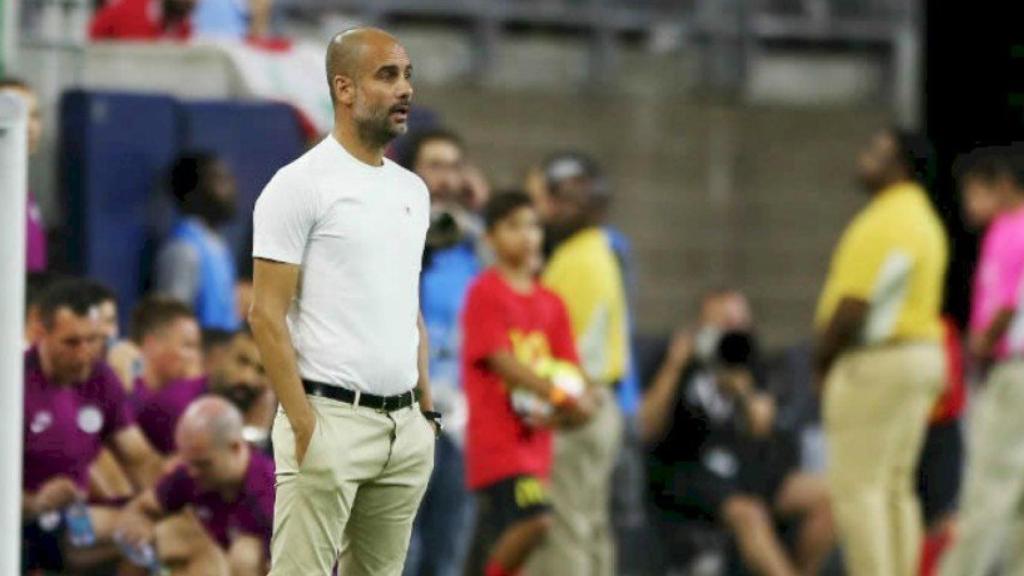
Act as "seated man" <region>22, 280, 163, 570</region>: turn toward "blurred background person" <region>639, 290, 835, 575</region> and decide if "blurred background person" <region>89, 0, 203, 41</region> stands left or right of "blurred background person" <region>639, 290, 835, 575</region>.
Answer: left

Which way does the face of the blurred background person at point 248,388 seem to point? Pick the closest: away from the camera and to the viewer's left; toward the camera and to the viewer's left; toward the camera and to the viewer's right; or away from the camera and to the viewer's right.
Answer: toward the camera and to the viewer's right

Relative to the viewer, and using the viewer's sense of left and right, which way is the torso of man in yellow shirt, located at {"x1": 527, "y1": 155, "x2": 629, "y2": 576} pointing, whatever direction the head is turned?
facing to the left of the viewer

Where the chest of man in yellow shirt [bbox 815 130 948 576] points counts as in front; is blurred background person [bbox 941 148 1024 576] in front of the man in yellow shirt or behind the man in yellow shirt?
behind

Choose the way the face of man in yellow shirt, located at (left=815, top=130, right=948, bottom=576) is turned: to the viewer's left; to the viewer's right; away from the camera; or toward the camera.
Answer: to the viewer's left

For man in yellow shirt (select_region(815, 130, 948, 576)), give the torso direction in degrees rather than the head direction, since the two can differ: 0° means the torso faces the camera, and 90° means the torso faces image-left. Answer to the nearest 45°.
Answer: approximately 90°
